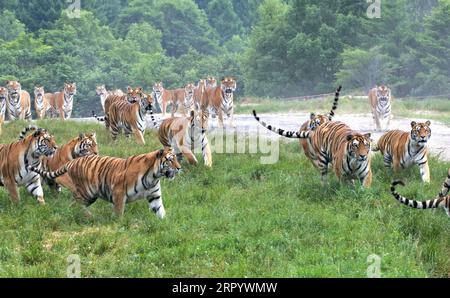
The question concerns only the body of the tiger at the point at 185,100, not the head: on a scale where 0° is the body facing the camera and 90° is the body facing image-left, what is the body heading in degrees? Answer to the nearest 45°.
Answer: approximately 315°

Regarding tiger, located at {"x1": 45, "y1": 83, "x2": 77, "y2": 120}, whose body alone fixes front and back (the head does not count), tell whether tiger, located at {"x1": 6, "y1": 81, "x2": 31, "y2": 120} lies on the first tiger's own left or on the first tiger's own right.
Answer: on the first tiger's own right

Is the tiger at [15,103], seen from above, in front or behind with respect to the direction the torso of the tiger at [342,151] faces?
behind

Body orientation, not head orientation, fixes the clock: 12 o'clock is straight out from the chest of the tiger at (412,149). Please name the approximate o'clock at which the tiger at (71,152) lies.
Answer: the tiger at (71,152) is roughly at 4 o'clock from the tiger at (412,149).

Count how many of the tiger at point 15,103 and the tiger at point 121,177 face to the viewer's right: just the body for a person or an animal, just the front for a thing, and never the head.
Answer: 1

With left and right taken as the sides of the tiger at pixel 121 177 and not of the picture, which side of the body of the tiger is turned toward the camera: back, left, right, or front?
right

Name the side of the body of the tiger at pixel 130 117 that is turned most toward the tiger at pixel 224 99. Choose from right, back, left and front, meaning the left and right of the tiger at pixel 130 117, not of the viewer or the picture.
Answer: left

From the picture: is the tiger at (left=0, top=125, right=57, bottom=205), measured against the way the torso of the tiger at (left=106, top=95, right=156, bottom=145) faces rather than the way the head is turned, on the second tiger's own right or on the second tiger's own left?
on the second tiger's own right

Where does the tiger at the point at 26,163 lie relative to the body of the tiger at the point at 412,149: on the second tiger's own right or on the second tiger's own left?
on the second tiger's own right

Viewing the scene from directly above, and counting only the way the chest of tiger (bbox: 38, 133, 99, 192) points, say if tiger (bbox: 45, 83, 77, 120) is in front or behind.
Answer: behind

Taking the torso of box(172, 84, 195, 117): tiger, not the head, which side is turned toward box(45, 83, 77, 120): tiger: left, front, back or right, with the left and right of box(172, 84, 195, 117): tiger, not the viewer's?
right

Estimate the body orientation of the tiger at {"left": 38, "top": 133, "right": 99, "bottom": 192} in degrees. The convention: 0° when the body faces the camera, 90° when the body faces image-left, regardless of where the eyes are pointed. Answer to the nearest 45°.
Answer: approximately 315°

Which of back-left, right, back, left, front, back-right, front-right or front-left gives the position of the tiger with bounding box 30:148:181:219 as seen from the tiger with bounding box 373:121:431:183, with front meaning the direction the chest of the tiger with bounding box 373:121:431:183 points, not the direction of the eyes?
right

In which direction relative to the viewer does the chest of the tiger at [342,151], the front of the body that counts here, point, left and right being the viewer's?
facing the viewer and to the right of the viewer
